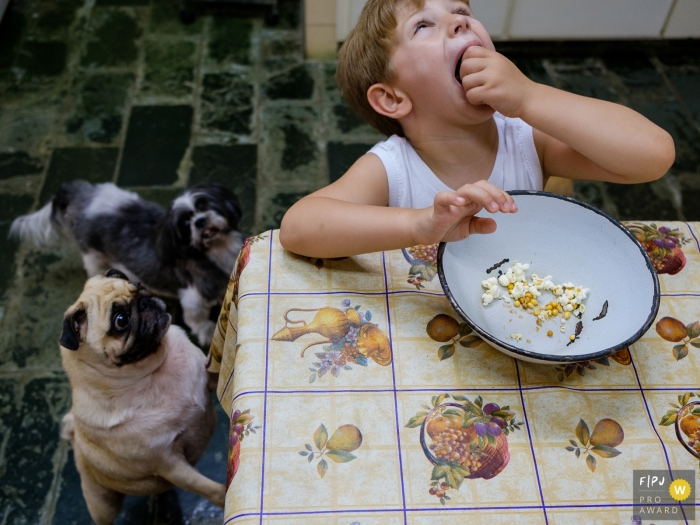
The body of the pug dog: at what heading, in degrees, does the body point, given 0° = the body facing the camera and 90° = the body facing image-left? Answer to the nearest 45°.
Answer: approximately 315°

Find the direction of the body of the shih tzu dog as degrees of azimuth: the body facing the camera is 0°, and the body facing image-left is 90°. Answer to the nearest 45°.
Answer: approximately 315°

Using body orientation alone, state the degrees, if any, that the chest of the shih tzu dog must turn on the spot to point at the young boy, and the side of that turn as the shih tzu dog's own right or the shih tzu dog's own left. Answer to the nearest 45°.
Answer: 0° — it already faces them

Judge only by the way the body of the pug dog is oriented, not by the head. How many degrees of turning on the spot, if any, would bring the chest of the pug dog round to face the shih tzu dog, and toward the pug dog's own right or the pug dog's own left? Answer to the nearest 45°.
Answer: approximately 135° to the pug dog's own left

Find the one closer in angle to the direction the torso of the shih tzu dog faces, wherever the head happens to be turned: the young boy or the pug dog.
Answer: the young boy

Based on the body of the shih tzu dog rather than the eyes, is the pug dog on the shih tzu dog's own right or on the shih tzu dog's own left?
on the shih tzu dog's own right

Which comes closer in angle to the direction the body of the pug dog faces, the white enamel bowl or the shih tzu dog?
the white enamel bowl
